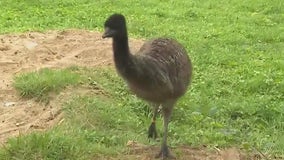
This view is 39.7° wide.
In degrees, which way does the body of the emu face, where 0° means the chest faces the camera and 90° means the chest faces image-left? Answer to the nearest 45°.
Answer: approximately 45°

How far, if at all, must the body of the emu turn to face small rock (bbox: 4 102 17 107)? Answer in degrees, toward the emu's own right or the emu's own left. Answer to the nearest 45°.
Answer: approximately 90° to the emu's own right
